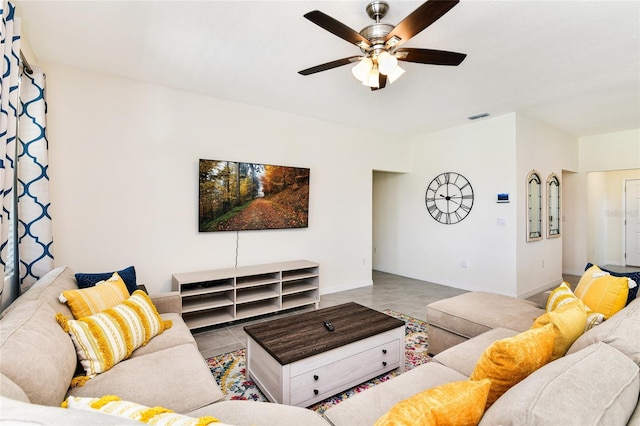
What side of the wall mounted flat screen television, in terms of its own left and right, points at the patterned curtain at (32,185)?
right

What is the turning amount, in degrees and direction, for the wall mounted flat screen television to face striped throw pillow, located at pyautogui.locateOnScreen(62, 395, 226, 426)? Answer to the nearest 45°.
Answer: approximately 45° to its right

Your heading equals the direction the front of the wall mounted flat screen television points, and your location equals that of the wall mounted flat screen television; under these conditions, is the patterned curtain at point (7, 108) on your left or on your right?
on your right

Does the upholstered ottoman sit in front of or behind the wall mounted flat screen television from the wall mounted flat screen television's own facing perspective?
in front

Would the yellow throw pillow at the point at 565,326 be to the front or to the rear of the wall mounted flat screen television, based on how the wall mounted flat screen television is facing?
to the front

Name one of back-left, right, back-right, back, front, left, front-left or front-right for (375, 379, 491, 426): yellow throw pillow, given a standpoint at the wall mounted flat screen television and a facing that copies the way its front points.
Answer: front-right

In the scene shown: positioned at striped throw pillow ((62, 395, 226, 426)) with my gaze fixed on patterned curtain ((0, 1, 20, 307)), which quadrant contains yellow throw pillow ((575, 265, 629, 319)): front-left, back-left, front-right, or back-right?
back-right

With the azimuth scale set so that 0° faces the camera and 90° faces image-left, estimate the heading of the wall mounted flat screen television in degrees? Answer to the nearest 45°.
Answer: approximately 315°

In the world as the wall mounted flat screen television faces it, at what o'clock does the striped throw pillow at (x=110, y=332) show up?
The striped throw pillow is roughly at 2 o'clock from the wall mounted flat screen television.

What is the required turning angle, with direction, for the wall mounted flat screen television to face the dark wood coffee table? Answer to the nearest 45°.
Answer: approximately 45° to its right

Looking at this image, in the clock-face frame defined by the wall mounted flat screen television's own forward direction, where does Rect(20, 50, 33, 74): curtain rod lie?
The curtain rod is roughly at 3 o'clock from the wall mounted flat screen television.

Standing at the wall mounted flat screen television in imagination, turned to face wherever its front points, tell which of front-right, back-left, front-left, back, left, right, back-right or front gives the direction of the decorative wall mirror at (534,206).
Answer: front-left

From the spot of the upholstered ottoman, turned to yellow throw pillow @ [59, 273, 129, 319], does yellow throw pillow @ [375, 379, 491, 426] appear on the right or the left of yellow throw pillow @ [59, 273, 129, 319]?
left
